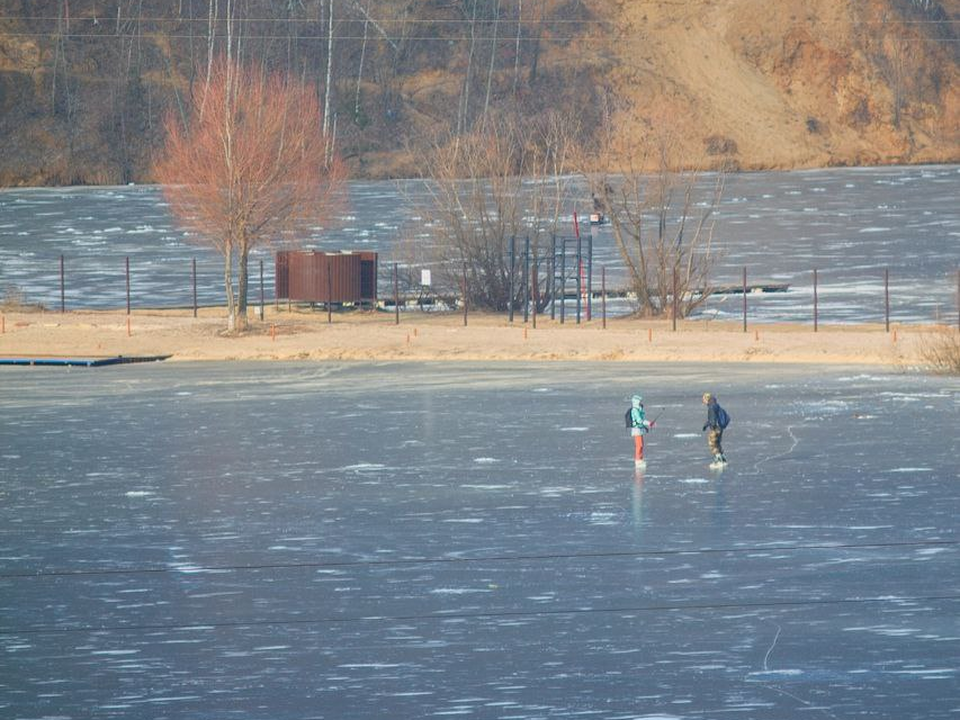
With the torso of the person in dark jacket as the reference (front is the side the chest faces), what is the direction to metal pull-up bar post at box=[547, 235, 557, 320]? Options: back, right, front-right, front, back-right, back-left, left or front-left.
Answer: right

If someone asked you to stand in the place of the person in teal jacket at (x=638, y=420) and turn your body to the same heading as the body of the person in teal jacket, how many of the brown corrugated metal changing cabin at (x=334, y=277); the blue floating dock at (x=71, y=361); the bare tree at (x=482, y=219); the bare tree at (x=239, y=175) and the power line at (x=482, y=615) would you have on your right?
1

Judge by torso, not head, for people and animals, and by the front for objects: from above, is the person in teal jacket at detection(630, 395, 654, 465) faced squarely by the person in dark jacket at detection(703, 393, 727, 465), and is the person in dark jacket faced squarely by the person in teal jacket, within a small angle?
yes

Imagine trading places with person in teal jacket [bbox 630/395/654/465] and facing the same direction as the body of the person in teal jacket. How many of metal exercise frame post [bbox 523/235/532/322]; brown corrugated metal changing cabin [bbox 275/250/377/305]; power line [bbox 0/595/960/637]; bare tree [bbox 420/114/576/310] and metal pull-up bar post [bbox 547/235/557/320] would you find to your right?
1

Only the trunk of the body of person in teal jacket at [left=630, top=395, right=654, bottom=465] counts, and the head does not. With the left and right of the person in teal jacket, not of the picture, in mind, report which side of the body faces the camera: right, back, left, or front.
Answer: right

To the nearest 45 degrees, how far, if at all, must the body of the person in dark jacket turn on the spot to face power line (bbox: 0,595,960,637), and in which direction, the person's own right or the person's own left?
approximately 90° to the person's own left

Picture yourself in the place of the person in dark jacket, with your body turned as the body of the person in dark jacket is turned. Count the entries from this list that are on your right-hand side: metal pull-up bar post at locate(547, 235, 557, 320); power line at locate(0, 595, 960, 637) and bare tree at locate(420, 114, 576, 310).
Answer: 2

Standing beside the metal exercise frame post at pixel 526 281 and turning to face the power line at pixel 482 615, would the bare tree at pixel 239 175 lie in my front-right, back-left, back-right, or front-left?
front-right

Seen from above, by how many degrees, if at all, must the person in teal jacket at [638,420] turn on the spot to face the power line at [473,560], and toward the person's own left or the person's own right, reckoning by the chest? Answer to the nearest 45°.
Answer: approximately 90° to the person's own right

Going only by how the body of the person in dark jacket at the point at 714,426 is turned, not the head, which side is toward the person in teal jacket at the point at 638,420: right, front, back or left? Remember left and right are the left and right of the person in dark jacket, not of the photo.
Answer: front

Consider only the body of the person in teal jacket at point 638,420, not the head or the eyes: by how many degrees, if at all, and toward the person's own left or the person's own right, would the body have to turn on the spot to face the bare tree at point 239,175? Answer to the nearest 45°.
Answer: approximately 135° to the person's own left

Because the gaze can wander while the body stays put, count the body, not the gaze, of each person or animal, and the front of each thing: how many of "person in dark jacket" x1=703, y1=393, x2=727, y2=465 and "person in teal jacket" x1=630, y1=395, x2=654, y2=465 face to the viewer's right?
1

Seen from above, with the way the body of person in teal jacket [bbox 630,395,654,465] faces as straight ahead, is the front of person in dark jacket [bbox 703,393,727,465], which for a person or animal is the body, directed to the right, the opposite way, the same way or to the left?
the opposite way

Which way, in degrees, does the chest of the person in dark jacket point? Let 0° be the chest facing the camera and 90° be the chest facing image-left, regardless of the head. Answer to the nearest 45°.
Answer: approximately 90°

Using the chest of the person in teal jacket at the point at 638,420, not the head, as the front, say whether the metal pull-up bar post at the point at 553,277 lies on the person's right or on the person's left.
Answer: on the person's left

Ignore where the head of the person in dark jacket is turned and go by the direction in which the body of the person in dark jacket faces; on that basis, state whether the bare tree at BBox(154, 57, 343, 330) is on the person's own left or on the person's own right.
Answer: on the person's own right

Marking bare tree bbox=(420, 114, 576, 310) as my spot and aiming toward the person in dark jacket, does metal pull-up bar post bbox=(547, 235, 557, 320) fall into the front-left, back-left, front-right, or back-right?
front-left

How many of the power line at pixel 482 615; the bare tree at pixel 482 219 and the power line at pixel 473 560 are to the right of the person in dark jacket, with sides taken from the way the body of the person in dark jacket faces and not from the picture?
1
